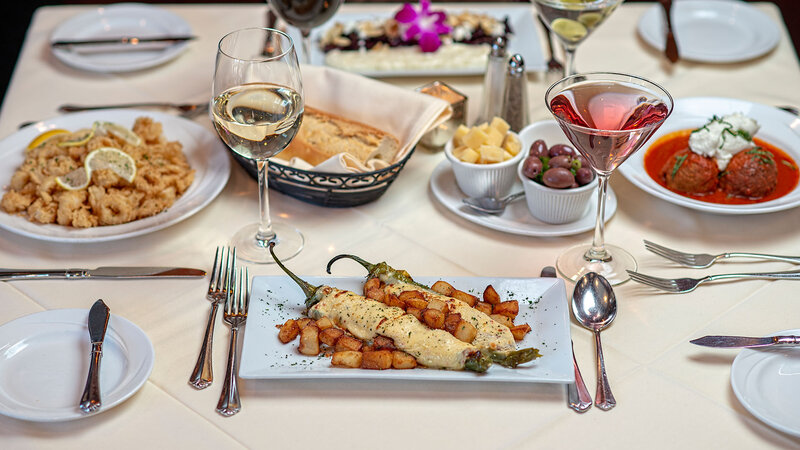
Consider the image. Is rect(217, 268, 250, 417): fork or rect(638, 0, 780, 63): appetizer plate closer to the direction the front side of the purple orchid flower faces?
the fork

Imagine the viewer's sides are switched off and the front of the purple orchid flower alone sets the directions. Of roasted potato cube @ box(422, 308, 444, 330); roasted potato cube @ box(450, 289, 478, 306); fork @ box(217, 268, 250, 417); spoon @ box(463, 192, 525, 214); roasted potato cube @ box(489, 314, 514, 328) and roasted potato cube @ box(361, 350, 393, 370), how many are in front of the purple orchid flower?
6

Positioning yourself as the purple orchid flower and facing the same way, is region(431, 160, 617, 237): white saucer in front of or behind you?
in front

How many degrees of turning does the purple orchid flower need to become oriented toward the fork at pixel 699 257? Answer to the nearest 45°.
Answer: approximately 45° to its left

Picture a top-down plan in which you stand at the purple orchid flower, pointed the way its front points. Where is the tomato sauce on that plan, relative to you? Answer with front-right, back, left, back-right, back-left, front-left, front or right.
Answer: front-left

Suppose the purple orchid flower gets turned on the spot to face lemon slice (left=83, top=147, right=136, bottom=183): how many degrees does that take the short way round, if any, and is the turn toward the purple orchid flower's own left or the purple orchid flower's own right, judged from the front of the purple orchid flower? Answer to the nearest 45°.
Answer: approximately 45° to the purple orchid flower's own right

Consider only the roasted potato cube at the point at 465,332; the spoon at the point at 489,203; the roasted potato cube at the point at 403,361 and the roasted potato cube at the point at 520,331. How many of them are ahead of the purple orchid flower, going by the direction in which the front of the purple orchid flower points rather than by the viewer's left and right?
4

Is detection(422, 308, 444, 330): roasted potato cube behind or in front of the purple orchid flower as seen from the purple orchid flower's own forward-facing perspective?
in front

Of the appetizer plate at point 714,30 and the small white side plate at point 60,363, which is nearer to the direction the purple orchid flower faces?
the small white side plate

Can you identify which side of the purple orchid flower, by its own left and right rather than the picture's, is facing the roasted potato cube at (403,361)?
front

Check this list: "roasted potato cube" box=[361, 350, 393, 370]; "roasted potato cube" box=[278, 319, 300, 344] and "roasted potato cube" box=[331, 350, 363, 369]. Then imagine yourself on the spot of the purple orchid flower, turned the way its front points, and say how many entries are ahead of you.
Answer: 3

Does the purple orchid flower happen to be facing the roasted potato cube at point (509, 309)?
yes

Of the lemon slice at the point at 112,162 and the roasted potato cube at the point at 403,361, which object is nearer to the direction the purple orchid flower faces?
the roasted potato cube

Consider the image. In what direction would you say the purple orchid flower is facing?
toward the camera

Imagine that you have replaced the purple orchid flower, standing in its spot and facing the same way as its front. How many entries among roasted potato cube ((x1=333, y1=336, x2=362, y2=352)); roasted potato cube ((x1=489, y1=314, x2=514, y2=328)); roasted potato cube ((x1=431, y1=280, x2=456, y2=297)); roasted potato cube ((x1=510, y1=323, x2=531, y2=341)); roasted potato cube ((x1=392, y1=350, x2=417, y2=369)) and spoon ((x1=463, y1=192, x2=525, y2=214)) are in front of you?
6

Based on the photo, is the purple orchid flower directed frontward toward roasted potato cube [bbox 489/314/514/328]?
yes

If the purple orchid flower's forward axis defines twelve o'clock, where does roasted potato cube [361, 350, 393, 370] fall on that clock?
The roasted potato cube is roughly at 12 o'clock from the purple orchid flower.

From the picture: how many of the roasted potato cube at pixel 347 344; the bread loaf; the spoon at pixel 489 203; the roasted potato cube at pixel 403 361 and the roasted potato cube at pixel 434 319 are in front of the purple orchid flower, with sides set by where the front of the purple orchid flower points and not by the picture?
5

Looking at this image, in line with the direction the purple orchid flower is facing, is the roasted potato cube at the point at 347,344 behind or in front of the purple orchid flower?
in front

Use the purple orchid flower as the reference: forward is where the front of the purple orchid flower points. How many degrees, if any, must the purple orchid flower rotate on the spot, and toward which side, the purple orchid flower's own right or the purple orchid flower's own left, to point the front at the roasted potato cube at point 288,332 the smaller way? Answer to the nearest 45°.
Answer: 0° — it already faces it
